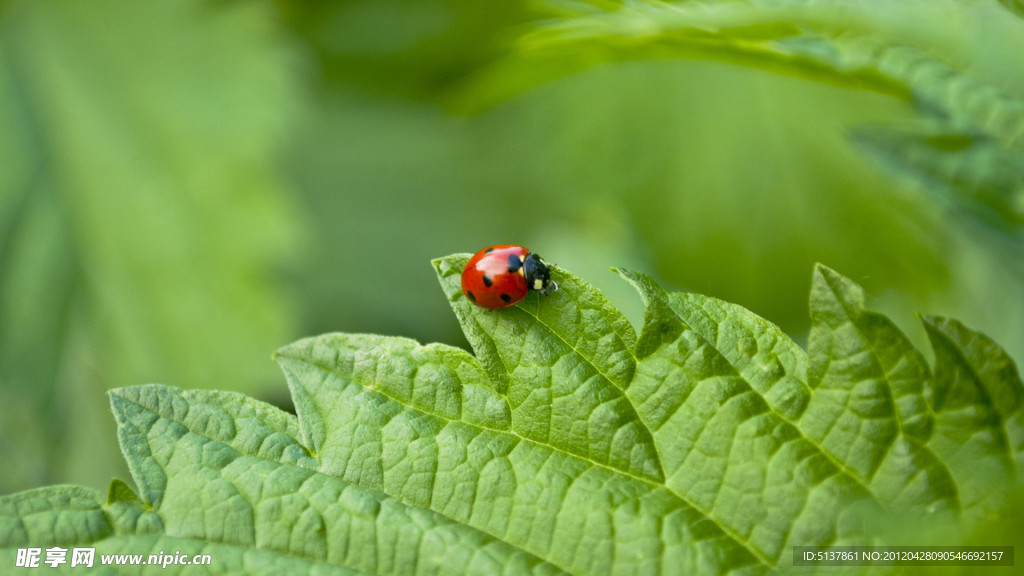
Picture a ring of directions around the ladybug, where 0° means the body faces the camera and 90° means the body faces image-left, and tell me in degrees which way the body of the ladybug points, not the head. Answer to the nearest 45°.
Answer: approximately 270°
